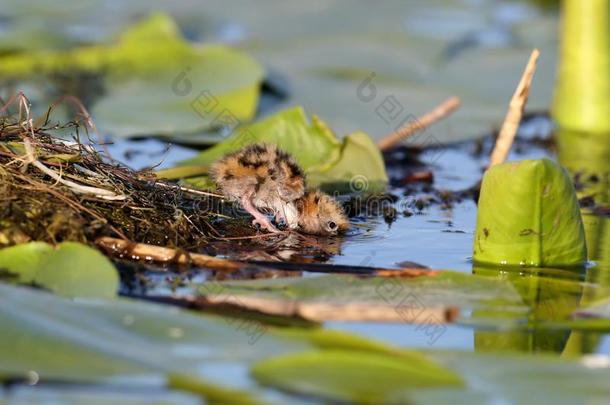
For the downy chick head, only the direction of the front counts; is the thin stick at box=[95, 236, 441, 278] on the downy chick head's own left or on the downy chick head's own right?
on the downy chick head's own right

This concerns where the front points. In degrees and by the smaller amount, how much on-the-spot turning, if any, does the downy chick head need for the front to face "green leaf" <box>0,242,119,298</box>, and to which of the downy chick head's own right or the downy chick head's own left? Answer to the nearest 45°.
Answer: approximately 135° to the downy chick head's own right

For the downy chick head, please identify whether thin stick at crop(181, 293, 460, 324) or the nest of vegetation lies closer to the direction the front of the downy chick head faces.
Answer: the thin stick

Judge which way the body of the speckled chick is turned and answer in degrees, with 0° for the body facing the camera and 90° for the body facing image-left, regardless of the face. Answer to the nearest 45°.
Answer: approximately 270°

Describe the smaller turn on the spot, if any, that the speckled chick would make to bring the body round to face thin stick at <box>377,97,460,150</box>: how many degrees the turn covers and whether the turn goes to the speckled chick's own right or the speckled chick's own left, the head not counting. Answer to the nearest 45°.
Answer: approximately 45° to the speckled chick's own left

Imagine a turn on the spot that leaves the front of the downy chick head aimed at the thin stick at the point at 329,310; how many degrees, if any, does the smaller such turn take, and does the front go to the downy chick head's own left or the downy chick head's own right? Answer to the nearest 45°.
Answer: approximately 90° to the downy chick head's own right

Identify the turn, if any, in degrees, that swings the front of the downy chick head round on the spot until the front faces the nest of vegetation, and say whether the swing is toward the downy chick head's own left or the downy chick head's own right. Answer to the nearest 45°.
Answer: approximately 135° to the downy chick head's own right
